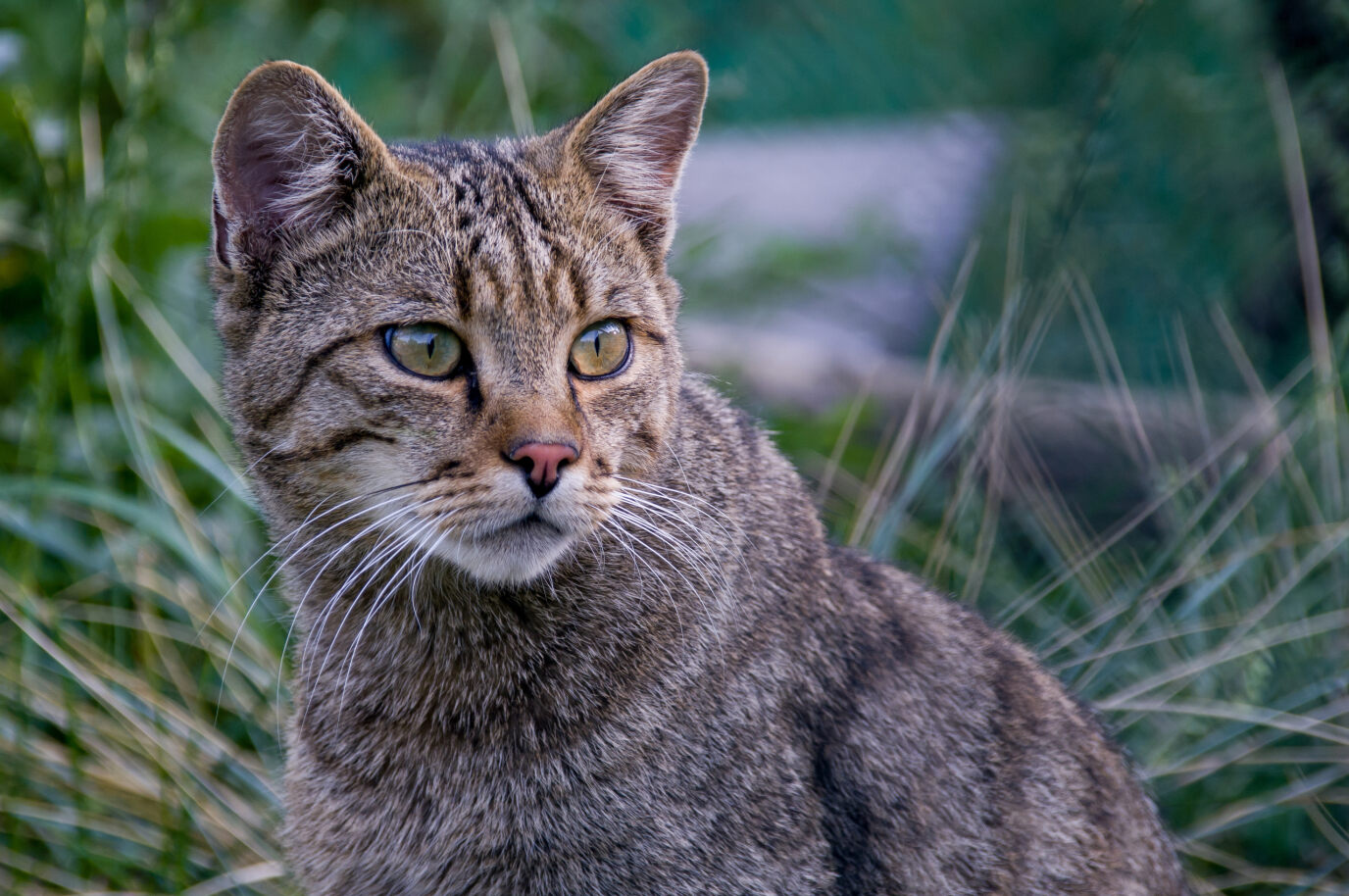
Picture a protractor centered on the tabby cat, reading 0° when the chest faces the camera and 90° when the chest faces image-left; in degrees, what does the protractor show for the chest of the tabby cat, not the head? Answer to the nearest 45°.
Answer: approximately 45°
